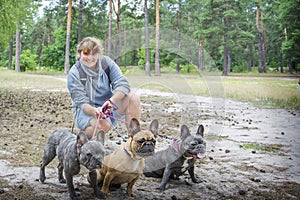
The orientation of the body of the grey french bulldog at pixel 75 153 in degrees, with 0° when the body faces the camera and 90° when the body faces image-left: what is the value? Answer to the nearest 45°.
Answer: approximately 315°

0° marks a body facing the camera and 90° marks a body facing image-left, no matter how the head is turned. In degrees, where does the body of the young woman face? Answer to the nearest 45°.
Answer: approximately 0°
